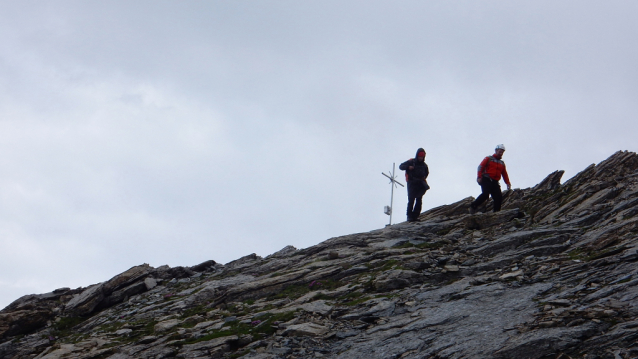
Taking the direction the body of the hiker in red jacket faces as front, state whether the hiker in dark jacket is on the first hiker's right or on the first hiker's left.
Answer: on the first hiker's right
